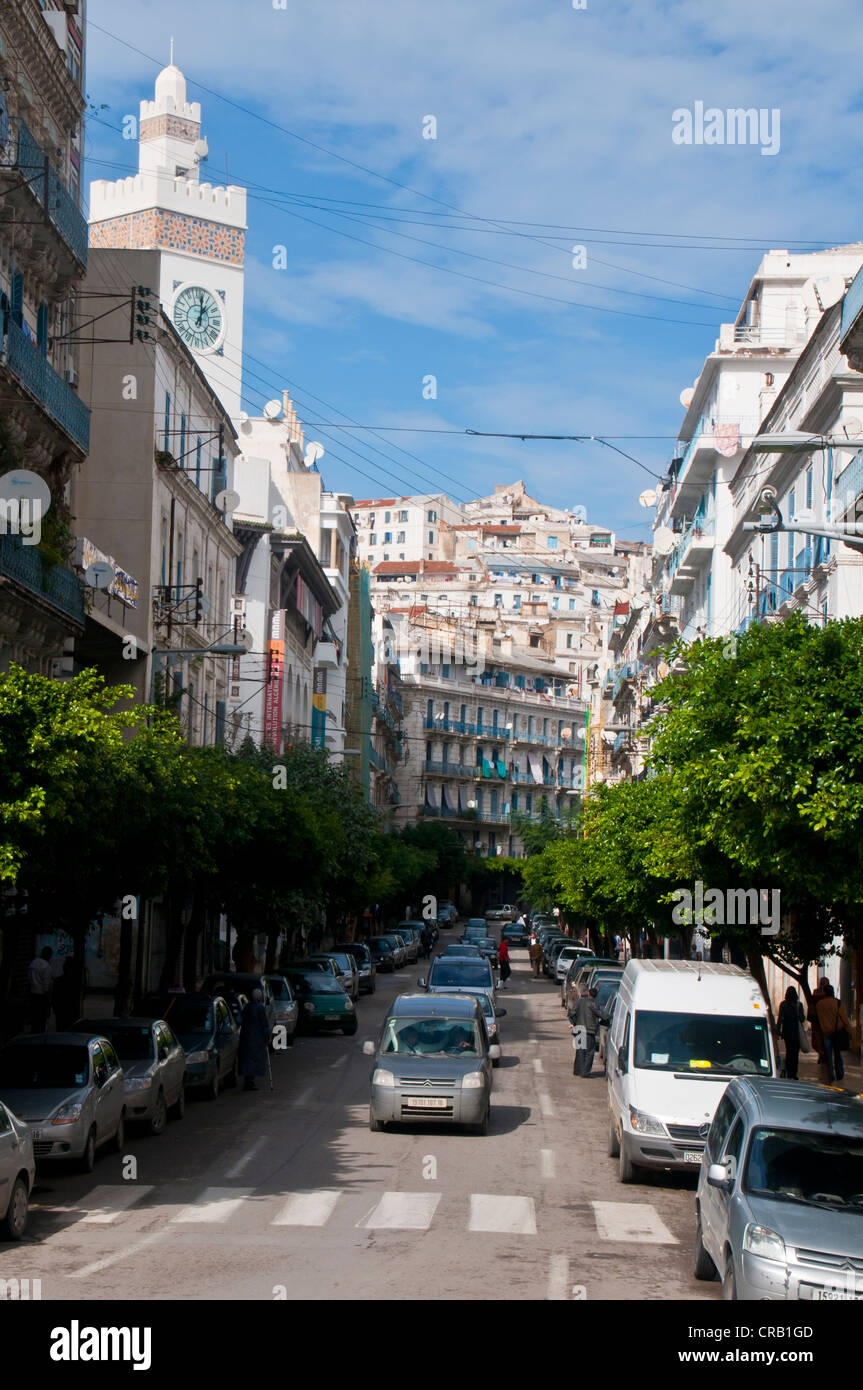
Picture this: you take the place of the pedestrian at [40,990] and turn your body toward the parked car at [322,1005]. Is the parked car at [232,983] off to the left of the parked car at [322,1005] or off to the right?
right

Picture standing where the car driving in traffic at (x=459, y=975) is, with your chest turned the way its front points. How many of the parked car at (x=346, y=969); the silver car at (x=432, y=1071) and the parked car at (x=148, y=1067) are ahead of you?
2

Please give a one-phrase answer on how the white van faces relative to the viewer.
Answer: facing the viewer

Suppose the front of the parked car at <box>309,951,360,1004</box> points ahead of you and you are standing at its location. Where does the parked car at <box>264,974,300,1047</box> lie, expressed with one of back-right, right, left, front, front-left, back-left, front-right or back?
front

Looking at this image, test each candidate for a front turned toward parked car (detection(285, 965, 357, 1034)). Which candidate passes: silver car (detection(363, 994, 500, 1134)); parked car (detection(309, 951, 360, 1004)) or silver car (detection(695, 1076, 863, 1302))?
parked car (detection(309, 951, 360, 1004))

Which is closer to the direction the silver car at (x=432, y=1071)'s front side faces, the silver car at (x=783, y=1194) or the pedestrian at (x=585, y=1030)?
the silver car

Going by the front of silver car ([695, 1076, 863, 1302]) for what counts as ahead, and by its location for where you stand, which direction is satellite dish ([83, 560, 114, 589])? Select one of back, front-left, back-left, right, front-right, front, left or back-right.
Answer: back-right

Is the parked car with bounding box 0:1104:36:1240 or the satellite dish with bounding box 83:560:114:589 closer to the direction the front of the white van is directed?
the parked car

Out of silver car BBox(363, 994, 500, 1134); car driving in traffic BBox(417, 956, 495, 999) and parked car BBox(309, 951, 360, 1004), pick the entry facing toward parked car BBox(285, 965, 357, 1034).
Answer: parked car BBox(309, 951, 360, 1004)

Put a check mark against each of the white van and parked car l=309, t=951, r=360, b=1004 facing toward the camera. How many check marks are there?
2

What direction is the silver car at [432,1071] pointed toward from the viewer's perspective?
toward the camera

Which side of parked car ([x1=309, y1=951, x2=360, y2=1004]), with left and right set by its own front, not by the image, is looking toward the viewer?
front

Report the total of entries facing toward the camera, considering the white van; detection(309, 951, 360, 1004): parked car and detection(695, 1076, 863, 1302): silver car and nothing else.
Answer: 3

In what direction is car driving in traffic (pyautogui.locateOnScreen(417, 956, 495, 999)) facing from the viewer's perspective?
toward the camera
